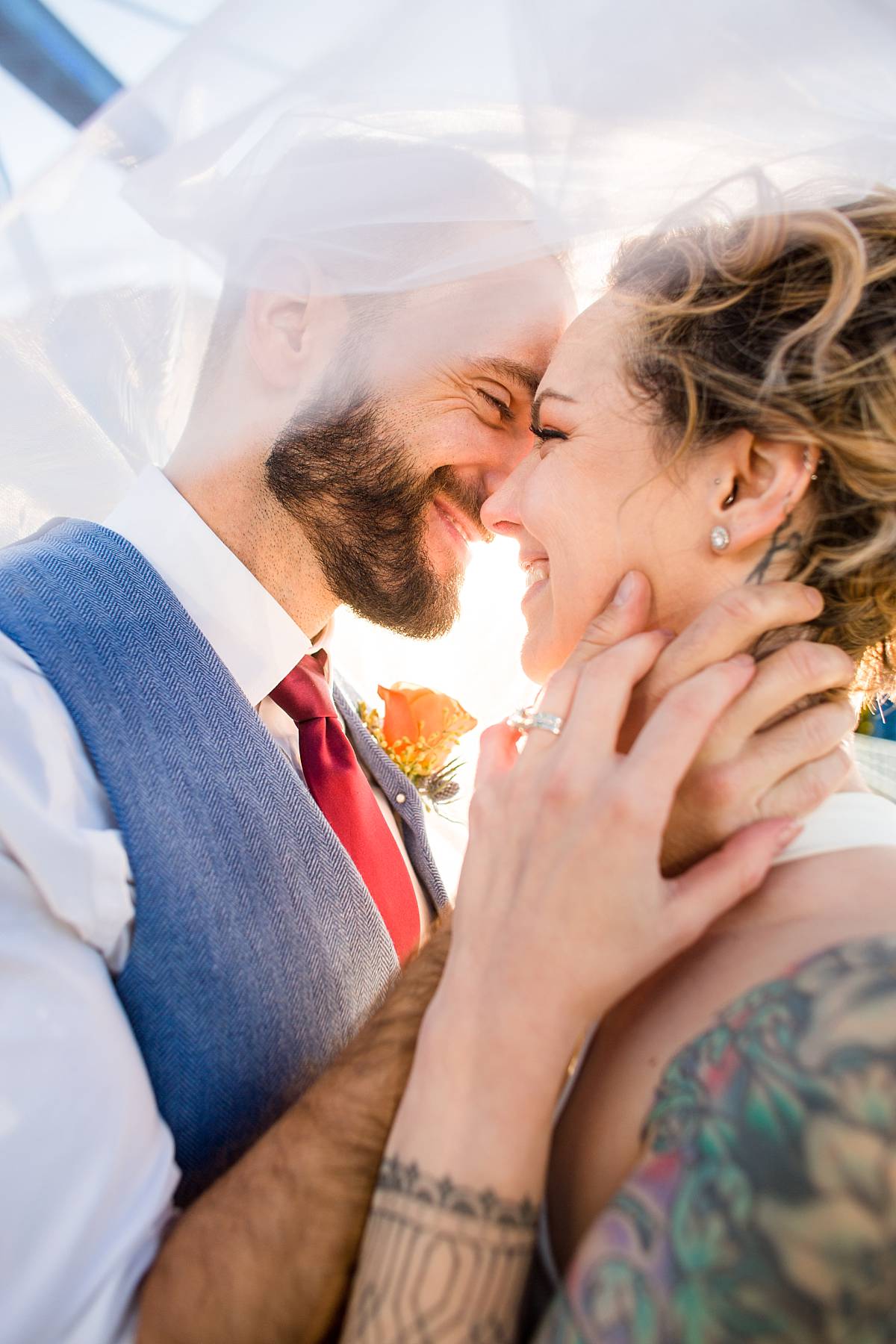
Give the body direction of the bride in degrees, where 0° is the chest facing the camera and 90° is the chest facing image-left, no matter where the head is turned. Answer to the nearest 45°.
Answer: approximately 90°

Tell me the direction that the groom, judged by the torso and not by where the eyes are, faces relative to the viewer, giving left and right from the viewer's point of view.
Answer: facing the viewer and to the right of the viewer

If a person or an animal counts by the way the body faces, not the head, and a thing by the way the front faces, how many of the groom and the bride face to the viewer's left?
1

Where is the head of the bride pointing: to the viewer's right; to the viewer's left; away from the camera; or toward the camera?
to the viewer's left

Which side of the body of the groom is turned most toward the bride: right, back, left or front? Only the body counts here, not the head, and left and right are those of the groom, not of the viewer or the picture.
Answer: front
